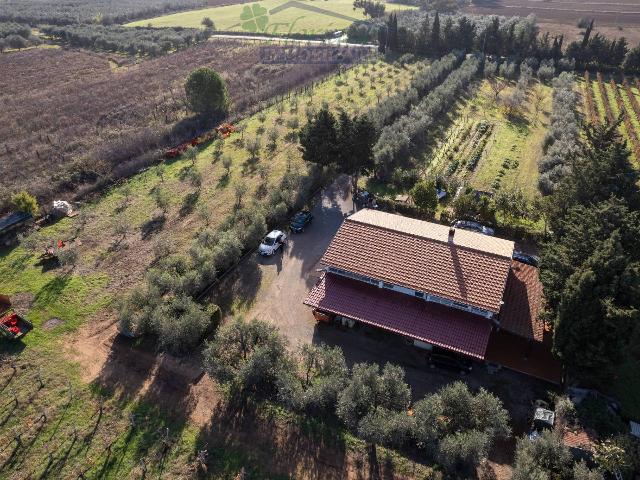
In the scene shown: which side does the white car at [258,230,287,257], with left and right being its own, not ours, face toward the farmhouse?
left

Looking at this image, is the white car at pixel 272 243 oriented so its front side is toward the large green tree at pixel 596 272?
no

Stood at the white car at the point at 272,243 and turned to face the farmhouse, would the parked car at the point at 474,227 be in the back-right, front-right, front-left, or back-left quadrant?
front-left

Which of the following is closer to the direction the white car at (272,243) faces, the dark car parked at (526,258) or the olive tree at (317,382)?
the olive tree

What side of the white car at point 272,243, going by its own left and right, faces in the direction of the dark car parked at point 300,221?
back

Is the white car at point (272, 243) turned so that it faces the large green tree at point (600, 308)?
no

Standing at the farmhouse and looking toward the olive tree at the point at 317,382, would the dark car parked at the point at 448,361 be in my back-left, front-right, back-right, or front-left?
front-left

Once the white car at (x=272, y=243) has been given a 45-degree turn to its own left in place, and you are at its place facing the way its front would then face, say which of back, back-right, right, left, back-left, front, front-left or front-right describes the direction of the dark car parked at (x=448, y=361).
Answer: front-left

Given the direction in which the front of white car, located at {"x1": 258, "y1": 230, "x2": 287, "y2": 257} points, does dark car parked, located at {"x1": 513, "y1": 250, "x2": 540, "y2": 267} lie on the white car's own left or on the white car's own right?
on the white car's own left

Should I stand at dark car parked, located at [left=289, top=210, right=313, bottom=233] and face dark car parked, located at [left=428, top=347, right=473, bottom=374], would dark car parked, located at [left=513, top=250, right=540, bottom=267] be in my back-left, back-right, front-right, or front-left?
front-left

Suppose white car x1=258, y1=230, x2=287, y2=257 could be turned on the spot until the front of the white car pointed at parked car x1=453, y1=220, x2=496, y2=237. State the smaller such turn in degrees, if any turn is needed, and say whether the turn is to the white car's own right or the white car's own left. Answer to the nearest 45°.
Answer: approximately 135° to the white car's own left

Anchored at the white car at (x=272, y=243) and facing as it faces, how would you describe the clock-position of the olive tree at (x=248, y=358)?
The olive tree is roughly at 11 o'clock from the white car.

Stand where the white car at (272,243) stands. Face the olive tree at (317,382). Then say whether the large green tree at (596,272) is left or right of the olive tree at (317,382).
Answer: left

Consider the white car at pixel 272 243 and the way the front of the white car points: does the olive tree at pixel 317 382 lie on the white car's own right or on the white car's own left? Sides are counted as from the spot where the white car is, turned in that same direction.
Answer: on the white car's own left
